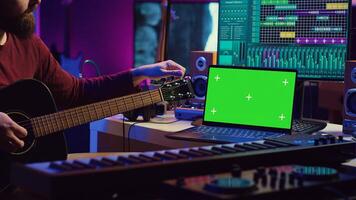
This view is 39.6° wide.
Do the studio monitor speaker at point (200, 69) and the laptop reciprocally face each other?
no

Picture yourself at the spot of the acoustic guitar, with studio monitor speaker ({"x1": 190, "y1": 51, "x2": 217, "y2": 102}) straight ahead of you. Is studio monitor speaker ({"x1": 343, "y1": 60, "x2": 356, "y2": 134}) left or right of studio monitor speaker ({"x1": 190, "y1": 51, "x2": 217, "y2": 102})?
right

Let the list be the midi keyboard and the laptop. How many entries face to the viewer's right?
0

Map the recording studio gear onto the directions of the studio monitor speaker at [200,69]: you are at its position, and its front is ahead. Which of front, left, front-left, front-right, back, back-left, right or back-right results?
front-left

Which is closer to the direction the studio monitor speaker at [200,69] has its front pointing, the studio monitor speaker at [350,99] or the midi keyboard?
the midi keyboard

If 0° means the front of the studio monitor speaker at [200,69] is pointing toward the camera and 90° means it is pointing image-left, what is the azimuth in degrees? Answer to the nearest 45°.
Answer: approximately 45°

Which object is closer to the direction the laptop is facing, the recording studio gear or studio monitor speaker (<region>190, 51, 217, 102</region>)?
the recording studio gear

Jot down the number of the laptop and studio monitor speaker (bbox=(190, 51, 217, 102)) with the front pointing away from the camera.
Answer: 0

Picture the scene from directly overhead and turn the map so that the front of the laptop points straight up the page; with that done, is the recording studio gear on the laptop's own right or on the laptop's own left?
on the laptop's own left

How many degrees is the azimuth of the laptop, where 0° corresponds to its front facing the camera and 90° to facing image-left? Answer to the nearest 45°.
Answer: approximately 45°

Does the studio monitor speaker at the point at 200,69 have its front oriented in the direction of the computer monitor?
no
